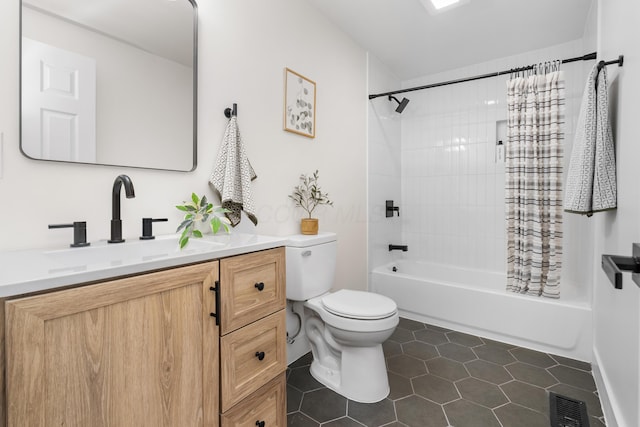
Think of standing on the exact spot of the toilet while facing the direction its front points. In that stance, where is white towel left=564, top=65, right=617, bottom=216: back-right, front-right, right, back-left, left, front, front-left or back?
front-left

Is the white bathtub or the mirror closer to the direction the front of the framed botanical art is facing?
the white bathtub

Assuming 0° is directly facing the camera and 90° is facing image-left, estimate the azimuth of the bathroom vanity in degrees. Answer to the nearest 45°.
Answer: approximately 315°

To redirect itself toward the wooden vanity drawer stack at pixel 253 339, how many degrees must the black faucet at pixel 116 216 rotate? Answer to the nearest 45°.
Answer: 0° — it already faces it

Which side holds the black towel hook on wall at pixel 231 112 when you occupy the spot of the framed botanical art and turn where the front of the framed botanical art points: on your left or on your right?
on your right

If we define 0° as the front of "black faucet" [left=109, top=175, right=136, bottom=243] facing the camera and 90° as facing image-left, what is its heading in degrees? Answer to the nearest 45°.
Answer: approximately 315°

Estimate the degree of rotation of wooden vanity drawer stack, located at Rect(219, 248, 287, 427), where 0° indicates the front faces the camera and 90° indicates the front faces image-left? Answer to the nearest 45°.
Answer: approximately 315°
